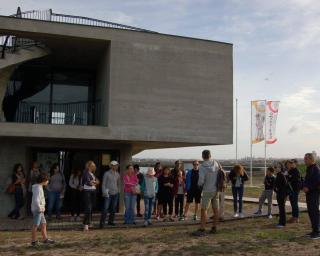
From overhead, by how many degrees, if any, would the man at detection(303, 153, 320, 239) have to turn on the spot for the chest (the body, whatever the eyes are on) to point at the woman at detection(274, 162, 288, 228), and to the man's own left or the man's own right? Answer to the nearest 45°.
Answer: approximately 45° to the man's own right

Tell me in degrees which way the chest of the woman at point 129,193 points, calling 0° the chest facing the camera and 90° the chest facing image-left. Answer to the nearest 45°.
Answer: approximately 0°

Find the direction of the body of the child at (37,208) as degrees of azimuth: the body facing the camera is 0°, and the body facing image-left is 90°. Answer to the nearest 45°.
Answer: approximately 270°

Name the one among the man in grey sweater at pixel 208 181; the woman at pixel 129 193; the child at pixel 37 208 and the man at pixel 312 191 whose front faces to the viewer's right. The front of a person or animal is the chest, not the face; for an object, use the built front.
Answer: the child

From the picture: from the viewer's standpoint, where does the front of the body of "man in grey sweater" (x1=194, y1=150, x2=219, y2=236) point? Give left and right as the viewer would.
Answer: facing away from the viewer and to the left of the viewer

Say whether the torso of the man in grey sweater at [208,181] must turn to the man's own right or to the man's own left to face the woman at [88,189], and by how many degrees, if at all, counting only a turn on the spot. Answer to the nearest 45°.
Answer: approximately 45° to the man's own left

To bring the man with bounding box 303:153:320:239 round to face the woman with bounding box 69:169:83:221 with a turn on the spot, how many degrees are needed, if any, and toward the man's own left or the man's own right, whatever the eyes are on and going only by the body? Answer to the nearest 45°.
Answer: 0° — they already face them

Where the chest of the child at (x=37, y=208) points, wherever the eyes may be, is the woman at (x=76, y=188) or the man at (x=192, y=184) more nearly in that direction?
the man

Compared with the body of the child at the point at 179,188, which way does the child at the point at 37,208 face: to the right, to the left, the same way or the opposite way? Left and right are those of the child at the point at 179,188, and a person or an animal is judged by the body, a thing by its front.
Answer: to the left

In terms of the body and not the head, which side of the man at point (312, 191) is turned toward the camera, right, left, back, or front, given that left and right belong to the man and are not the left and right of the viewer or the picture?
left
